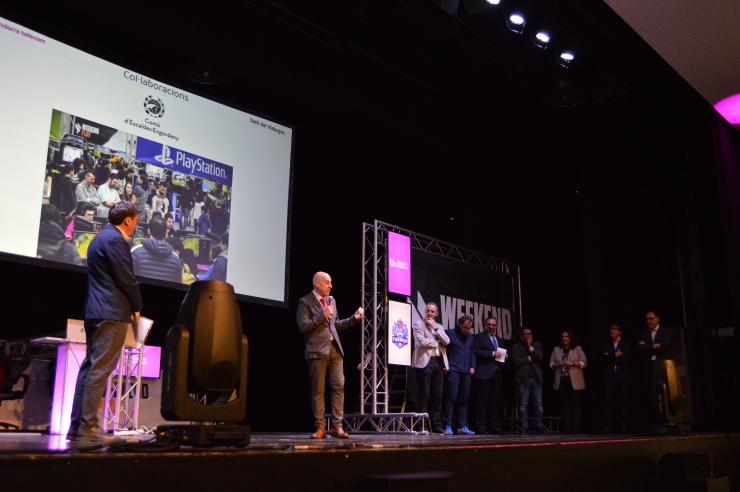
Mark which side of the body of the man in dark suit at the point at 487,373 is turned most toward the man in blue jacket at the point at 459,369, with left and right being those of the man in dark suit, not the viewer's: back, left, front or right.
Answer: right

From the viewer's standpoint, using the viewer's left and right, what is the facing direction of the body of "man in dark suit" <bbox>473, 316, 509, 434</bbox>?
facing the viewer and to the right of the viewer

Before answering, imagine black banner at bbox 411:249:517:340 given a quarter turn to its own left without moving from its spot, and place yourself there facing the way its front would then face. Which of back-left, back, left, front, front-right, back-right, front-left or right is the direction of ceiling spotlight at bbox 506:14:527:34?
back-right

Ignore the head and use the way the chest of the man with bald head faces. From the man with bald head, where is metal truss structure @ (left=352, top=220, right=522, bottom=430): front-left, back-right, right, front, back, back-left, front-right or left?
back-left

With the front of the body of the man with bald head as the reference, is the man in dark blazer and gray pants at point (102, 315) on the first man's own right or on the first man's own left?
on the first man's own right
